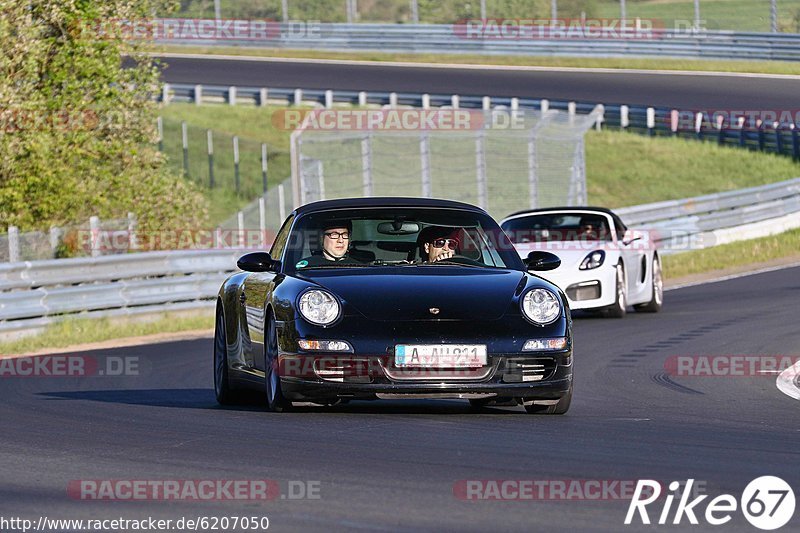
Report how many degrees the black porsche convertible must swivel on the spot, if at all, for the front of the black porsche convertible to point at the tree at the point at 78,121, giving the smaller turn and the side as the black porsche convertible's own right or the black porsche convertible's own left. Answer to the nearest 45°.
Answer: approximately 180°

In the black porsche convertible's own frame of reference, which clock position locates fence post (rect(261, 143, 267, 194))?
The fence post is roughly at 6 o'clock from the black porsche convertible.

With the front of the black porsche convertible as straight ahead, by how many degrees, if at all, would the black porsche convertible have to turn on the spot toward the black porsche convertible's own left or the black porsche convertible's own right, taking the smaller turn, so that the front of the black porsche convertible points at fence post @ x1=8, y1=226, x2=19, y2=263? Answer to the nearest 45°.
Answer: approximately 135° to the black porsche convertible's own right

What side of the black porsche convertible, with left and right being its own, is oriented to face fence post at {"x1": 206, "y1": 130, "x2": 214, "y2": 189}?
back

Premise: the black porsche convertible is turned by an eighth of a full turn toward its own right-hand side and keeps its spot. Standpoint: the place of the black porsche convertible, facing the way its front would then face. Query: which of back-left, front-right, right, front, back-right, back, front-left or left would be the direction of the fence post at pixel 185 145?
back-right

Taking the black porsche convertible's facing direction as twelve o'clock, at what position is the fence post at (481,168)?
The fence post is roughly at 6 o'clock from the black porsche convertible.

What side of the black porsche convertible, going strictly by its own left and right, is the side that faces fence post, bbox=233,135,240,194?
back

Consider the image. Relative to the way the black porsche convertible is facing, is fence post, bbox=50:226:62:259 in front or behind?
behind

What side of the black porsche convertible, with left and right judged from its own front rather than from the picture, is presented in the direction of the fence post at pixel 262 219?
back

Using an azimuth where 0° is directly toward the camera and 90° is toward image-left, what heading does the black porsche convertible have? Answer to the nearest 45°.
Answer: approximately 0°

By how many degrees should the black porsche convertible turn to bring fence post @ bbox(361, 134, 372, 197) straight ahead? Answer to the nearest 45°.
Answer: approximately 180°
